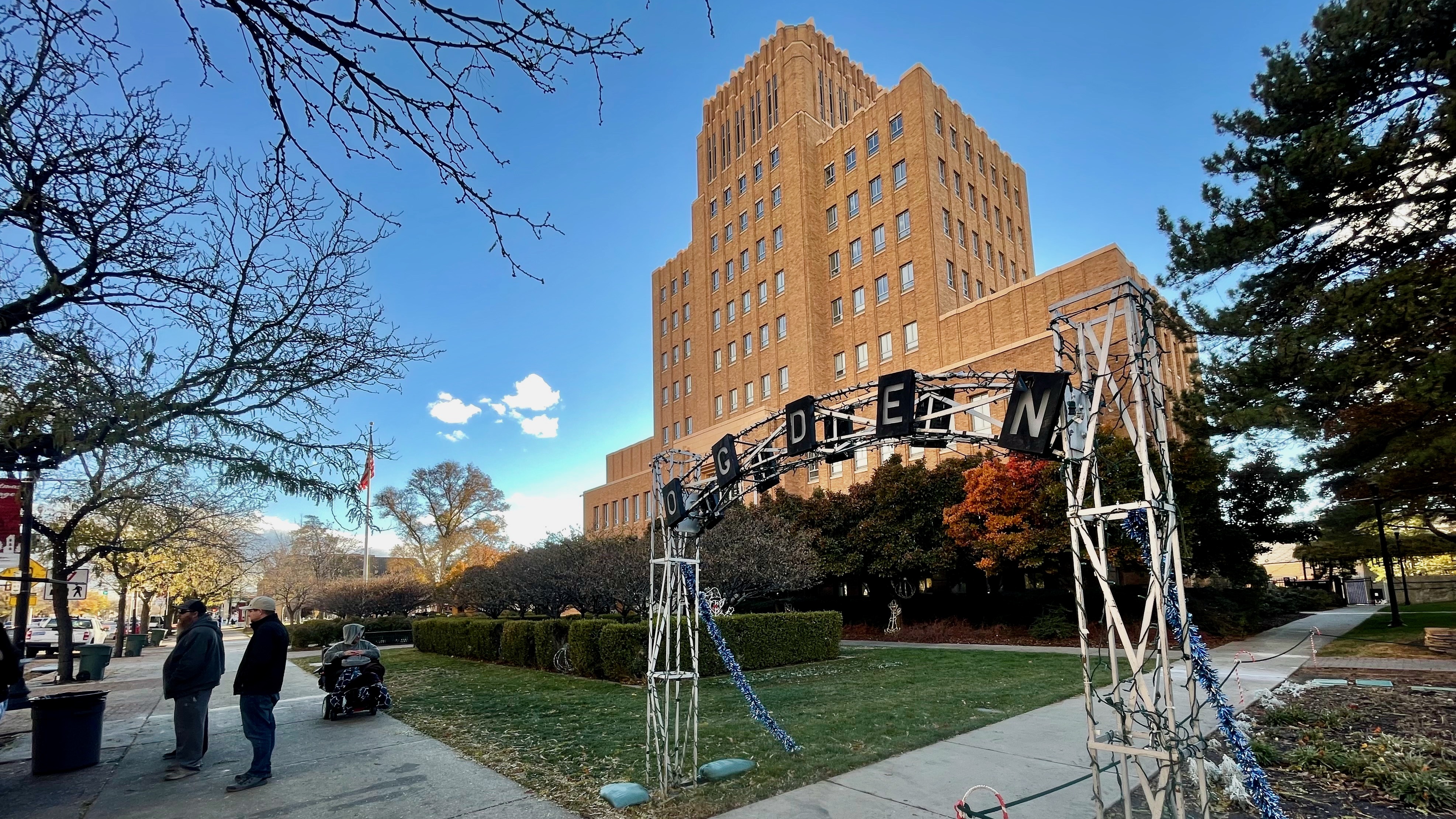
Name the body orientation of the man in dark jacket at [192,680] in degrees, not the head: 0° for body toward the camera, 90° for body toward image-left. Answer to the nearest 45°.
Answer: approximately 90°

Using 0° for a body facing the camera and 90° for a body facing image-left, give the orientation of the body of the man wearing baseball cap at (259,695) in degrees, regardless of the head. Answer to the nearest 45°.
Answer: approximately 90°

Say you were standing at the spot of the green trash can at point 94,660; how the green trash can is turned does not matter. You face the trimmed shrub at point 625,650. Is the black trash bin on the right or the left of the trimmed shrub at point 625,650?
right

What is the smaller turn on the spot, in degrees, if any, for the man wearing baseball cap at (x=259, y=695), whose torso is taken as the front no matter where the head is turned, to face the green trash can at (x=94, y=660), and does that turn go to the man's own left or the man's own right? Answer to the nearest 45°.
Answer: approximately 90° to the man's own right

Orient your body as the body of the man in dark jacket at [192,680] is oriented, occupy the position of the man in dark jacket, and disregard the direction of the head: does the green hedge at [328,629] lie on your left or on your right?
on your right

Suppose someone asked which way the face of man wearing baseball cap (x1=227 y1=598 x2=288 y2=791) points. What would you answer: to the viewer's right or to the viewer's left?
to the viewer's left

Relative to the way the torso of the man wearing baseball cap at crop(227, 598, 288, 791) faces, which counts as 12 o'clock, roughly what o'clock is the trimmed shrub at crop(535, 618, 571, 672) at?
The trimmed shrub is roughly at 4 o'clock from the man wearing baseball cap.

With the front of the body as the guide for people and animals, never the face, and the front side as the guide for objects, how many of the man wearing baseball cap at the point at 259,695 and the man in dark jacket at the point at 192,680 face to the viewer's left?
2
